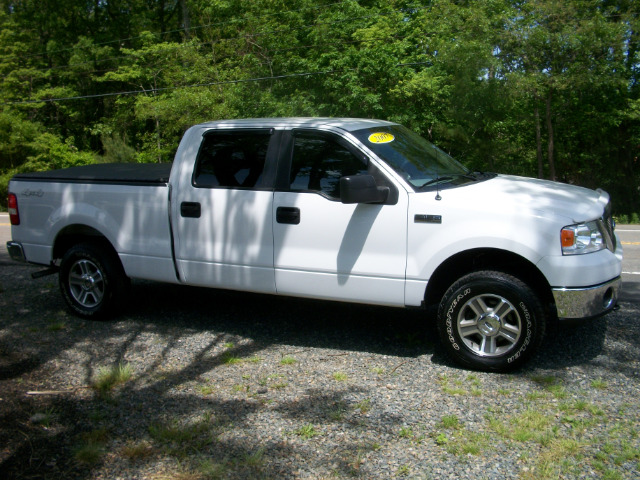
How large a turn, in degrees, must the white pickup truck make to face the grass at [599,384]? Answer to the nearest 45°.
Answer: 0° — it already faces it

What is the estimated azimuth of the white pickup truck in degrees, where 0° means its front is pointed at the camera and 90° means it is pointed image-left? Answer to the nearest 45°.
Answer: approximately 315°

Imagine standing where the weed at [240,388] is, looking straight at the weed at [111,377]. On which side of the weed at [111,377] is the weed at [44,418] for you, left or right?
left

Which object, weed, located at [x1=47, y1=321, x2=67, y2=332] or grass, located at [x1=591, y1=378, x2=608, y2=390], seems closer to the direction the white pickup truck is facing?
the grass

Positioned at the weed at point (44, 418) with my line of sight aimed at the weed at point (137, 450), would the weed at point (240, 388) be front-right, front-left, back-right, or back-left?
front-left
